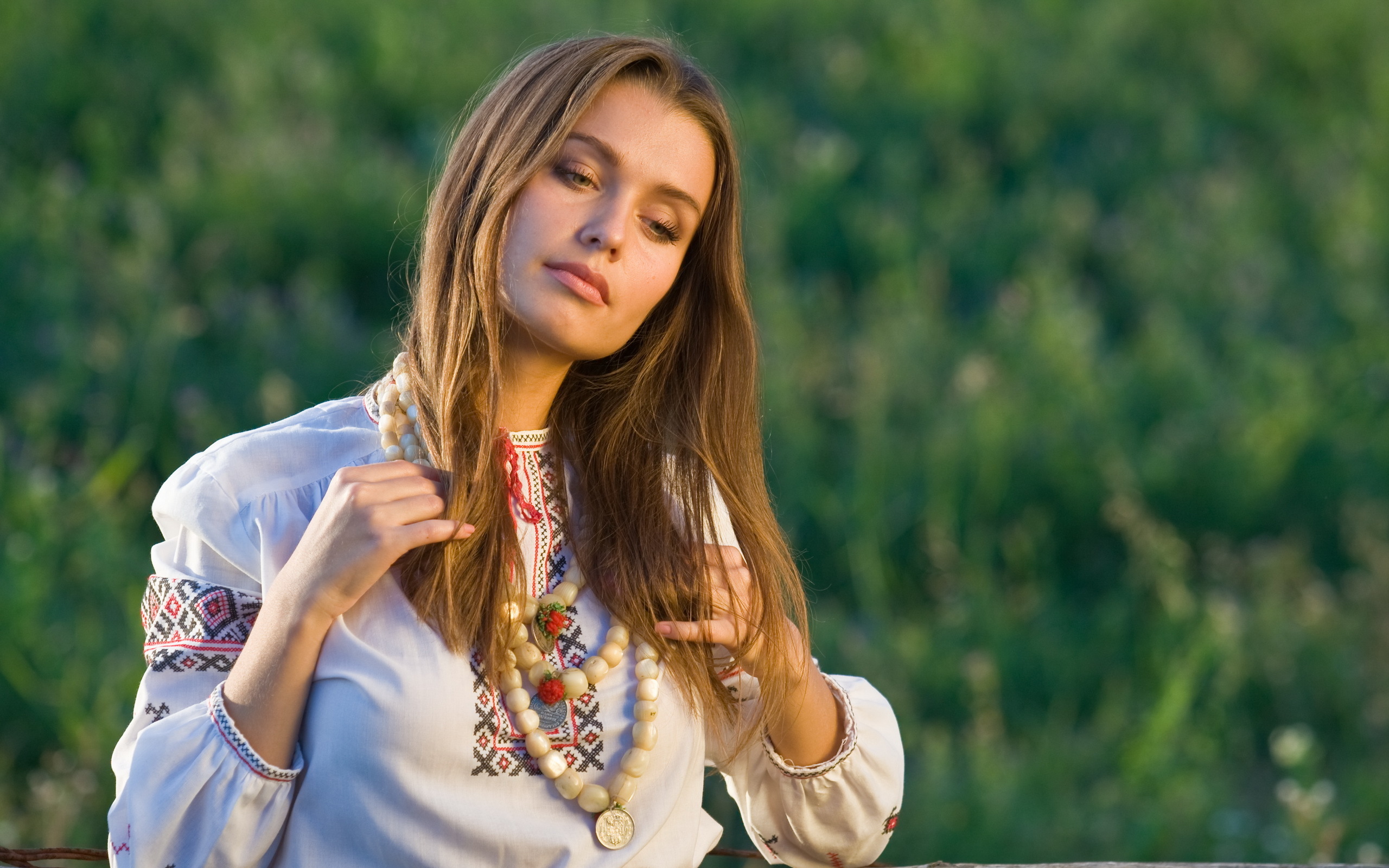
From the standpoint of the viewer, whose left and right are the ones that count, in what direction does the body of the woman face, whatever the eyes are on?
facing the viewer and to the right of the viewer
